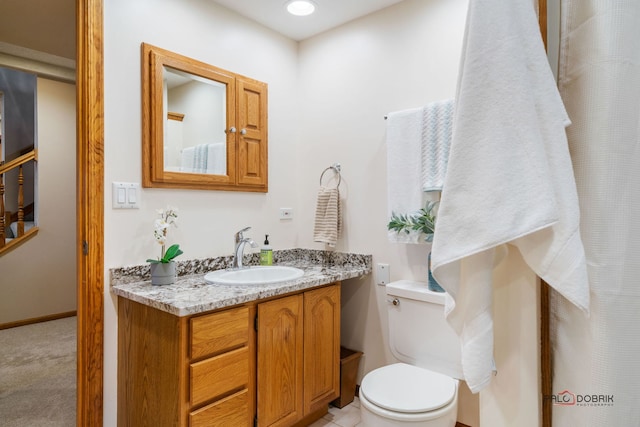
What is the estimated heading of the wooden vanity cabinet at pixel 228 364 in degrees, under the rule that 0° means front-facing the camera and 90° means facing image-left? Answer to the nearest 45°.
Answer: approximately 315°

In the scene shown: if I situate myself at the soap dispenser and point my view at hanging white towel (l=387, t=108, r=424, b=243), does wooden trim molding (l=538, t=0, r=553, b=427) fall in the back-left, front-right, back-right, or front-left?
front-right

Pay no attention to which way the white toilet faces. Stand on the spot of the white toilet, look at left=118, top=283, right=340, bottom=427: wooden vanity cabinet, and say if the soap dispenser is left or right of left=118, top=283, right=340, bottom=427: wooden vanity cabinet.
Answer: right

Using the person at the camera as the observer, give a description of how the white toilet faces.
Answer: facing the viewer and to the left of the viewer

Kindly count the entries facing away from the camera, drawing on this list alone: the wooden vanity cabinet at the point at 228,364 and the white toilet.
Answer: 0

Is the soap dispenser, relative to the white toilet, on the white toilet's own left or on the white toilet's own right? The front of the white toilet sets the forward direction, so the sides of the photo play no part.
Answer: on the white toilet's own right

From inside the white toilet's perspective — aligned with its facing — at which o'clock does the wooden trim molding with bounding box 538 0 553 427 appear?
The wooden trim molding is roughly at 10 o'clock from the white toilet.

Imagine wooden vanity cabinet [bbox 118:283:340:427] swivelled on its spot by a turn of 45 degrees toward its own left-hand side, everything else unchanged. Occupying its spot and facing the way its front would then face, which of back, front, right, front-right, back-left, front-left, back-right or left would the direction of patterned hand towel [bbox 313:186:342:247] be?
front-left

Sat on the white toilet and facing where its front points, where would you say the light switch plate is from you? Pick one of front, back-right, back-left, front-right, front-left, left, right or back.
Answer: front-right
